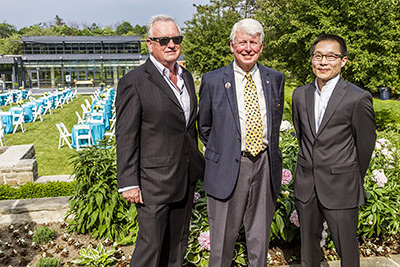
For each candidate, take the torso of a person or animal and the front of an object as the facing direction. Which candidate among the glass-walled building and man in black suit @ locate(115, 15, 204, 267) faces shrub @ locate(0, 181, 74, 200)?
the glass-walled building

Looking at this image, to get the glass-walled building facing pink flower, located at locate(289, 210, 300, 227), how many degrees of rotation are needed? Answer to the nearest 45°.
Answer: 0° — it already faces it

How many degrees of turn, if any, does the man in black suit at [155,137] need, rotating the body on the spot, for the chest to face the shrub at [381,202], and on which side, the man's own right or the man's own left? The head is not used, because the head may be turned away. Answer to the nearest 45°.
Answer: approximately 45° to the man's own left

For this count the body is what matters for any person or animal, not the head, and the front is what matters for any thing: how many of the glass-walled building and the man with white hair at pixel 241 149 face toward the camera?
2

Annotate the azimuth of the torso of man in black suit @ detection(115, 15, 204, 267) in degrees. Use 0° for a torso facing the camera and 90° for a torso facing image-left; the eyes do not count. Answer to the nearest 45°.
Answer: approximately 315°

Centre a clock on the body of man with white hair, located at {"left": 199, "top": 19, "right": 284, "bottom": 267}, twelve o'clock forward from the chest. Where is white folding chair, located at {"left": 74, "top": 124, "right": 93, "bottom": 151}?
The white folding chair is roughly at 5 o'clock from the man with white hair.

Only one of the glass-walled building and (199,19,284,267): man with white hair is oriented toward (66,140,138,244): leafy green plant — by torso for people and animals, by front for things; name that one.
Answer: the glass-walled building

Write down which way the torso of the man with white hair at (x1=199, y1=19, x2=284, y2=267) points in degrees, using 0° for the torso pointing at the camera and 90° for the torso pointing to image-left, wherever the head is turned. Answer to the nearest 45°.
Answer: approximately 0°

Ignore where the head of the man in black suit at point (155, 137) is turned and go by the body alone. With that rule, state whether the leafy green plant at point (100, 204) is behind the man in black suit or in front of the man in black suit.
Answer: behind

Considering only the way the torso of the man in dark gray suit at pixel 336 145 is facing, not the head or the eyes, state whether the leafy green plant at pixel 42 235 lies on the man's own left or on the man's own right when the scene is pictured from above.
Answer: on the man's own right
